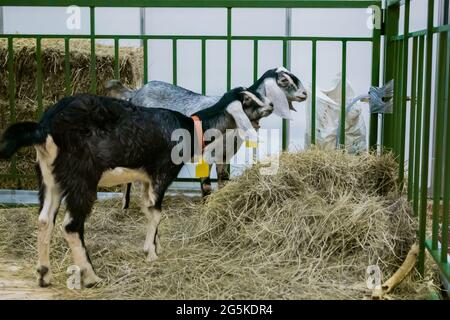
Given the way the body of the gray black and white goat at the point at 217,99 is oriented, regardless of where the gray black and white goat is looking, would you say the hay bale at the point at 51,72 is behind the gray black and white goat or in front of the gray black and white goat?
behind

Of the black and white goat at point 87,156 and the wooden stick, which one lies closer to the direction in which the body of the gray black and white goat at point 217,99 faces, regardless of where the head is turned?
the wooden stick

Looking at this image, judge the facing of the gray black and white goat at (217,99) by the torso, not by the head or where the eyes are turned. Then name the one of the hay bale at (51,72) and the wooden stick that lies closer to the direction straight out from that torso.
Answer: the wooden stick

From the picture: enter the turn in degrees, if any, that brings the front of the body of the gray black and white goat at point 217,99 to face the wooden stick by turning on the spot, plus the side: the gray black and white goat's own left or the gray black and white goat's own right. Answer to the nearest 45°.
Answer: approximately 45° to the gray black and white goat's own right

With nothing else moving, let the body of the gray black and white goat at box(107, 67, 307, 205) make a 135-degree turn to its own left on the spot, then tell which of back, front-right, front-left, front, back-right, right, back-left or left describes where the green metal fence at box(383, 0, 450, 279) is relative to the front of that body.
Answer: back

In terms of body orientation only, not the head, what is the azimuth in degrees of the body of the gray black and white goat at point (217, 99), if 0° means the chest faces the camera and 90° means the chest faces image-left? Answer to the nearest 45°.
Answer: approximately 270°

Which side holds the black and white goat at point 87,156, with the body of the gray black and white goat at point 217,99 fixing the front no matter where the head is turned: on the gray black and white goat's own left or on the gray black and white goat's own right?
on the gray black and white goat's own right
